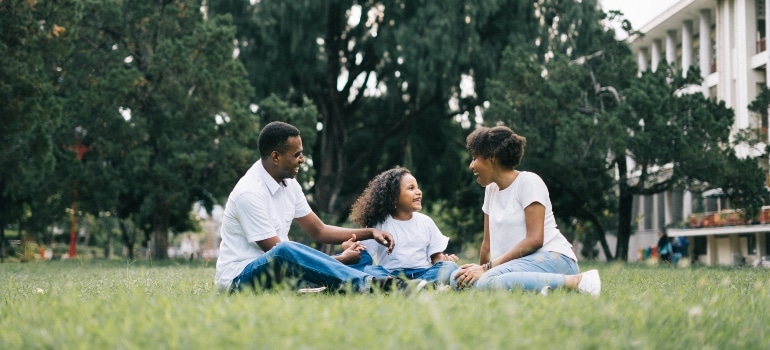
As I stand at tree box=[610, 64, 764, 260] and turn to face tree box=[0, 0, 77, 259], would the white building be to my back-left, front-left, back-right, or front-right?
back-right

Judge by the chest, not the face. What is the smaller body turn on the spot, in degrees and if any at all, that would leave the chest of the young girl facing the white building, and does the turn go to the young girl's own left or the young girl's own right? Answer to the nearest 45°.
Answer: approximately 90° to the young girl's own left

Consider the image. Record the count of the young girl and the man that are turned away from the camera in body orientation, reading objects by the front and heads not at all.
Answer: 0

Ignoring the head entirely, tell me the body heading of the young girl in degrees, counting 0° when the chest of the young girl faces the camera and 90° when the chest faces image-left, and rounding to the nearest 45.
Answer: approximately 315°

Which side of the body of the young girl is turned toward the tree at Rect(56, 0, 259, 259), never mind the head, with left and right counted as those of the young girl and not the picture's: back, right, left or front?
back

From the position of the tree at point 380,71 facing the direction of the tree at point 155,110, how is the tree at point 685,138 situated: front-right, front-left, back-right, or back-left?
back-left

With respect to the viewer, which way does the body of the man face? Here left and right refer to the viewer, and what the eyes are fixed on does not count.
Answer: facing to the right of the viewer

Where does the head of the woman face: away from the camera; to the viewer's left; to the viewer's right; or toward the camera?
to the viewer's left

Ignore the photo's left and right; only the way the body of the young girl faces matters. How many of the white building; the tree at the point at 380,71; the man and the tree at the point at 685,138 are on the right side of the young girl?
1

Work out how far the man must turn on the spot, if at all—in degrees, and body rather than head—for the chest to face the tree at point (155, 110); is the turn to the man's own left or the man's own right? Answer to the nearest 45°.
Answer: approximately 90° to the man's own left

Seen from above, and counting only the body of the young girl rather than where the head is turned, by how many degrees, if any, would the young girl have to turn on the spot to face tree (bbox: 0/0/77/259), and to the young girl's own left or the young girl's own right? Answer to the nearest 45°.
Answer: approximately 180°

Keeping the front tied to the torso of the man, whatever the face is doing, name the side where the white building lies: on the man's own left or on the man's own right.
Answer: on the man's own left

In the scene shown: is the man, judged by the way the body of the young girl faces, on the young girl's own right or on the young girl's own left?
on the young girl's own right

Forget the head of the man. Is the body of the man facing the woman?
yes
